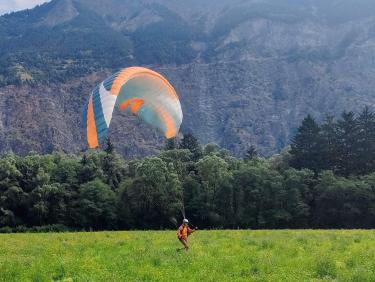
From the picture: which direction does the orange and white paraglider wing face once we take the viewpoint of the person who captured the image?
facing the viewer and to the right of the viewer
